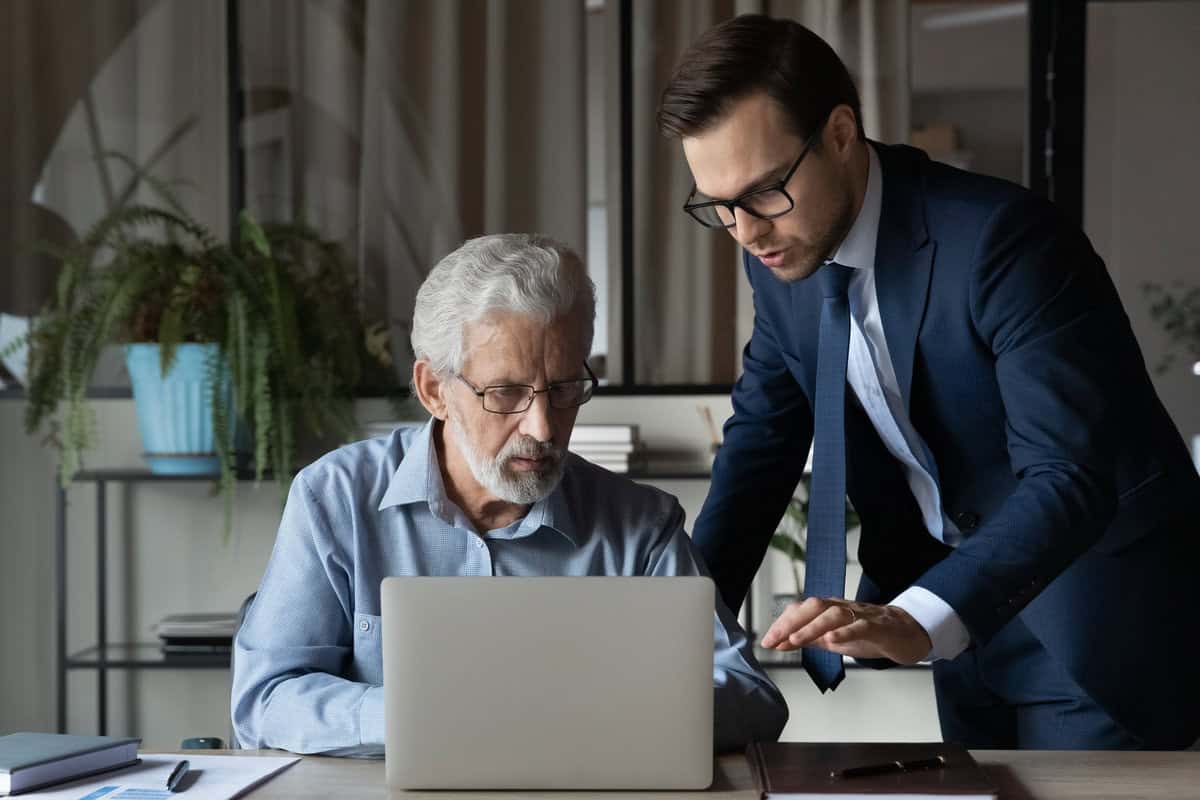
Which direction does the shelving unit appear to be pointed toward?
toward the camera

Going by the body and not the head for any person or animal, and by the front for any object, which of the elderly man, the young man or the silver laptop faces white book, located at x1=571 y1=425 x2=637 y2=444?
the silver laptop

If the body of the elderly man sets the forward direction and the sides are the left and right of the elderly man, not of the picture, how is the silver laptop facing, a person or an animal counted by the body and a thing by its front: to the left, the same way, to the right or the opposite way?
the opposite way

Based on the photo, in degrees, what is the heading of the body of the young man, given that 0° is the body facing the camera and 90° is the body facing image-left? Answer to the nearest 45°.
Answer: approximately 45°

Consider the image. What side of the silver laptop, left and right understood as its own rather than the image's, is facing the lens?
back

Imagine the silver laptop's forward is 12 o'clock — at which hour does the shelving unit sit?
The shelving unit is roughly at 11 o'clock from the silver laptop.

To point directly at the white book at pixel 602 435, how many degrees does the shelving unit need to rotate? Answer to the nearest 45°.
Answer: approximately 45° to its left

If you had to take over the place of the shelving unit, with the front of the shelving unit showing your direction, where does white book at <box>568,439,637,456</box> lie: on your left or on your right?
on your left

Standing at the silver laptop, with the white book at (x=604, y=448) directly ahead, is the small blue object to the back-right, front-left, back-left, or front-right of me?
front-left

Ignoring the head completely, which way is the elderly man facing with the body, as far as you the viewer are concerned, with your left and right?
facing the viewer

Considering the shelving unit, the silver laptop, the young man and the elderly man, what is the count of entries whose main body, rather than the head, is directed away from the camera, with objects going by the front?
1

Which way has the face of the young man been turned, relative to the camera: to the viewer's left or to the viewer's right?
to the viewer's left

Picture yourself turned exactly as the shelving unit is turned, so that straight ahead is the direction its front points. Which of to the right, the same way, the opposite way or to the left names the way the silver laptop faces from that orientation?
the opposite way

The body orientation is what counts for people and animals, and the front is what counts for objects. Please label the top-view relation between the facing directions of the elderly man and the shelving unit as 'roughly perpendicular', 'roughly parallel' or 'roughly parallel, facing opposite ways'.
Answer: roughly parallel

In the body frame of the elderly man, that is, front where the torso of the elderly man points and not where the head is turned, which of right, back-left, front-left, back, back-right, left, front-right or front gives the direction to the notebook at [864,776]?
front-left

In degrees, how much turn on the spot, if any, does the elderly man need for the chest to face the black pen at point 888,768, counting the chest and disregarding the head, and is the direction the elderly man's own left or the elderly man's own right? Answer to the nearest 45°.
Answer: approximately 45° to the elderly man's own left

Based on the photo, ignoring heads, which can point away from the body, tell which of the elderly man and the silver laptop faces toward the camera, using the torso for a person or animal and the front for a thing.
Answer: the elderly man

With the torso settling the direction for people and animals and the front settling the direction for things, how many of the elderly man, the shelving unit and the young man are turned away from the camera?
0
